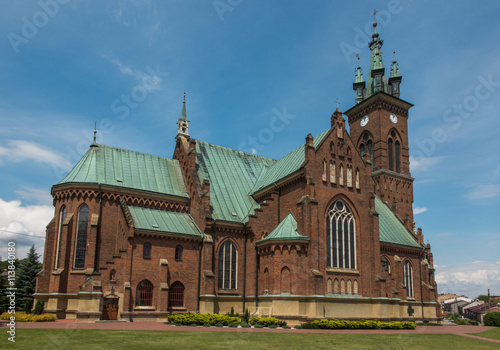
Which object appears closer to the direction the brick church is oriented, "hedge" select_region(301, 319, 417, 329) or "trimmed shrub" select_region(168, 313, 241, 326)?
the hedge

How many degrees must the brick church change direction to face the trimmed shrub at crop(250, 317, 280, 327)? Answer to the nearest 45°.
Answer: approximately 90° to its right

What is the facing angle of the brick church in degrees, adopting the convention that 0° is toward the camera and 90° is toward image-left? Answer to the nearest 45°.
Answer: approximately 225°
